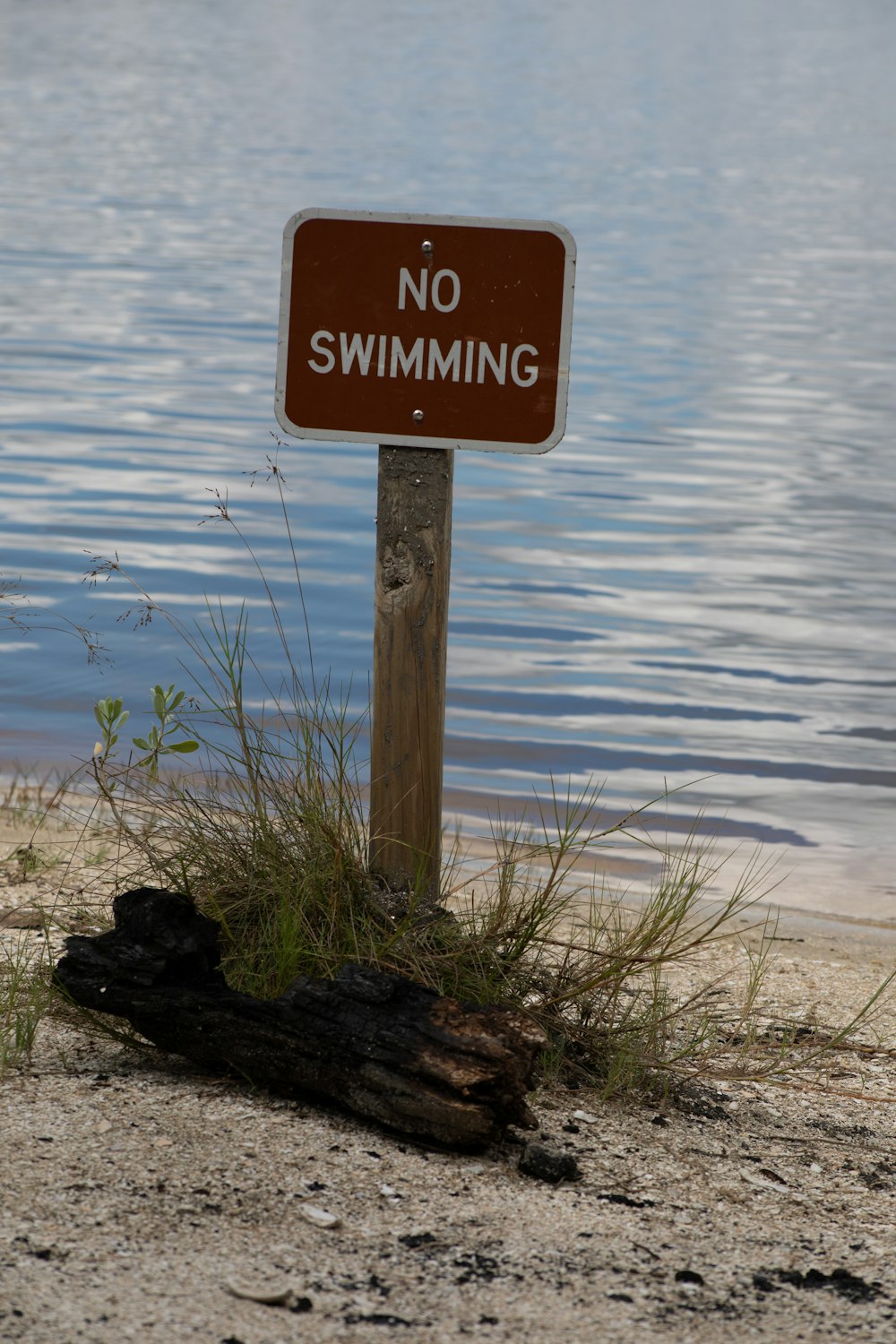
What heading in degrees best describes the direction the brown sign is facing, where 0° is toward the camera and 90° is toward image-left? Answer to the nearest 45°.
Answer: approximately 0°
